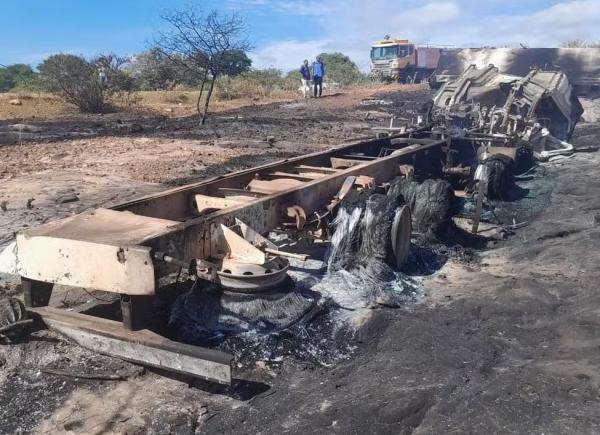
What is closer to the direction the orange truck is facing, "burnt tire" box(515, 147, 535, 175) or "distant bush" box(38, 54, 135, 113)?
the distant bush

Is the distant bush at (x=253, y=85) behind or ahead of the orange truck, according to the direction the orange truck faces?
ahead

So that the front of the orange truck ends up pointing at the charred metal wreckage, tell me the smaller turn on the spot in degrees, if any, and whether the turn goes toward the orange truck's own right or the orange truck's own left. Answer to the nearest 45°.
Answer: approximately 45° to the orange truck's own left

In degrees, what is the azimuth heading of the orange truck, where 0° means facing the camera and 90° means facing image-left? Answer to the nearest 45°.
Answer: approximately 45°

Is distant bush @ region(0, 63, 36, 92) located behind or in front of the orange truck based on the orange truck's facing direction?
in front

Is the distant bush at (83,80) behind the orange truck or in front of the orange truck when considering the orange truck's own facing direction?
in front

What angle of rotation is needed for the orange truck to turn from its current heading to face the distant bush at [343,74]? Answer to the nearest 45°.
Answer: approximately 90° to its right

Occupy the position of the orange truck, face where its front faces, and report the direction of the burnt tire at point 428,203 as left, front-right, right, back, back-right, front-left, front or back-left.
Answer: front-left

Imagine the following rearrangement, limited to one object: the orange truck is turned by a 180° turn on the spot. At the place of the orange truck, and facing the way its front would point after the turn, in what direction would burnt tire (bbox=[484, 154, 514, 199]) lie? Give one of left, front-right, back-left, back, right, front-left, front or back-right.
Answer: back-right
